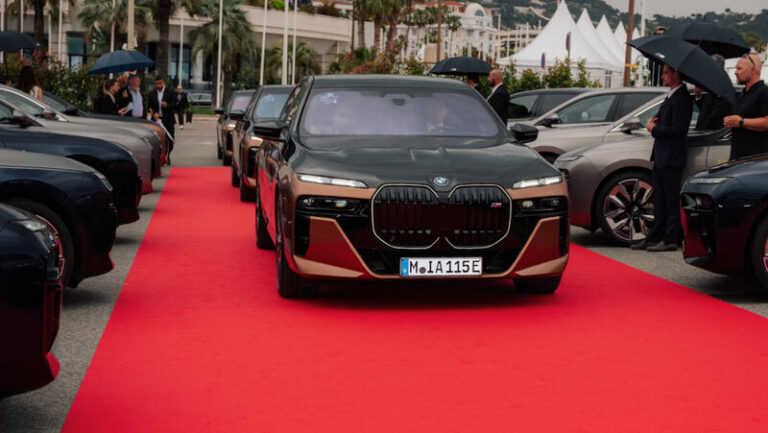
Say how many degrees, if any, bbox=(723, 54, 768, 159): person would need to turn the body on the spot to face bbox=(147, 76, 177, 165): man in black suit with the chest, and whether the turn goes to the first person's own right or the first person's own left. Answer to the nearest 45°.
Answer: approximately 45° to the first person's own right

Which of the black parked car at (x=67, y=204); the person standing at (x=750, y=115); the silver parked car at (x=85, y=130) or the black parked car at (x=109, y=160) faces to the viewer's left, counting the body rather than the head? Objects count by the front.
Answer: the person standing

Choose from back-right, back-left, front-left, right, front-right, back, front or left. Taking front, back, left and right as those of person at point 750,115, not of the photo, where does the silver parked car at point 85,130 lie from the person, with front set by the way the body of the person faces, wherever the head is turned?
front

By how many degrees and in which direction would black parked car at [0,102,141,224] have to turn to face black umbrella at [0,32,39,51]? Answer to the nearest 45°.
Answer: approximately 90° to its left

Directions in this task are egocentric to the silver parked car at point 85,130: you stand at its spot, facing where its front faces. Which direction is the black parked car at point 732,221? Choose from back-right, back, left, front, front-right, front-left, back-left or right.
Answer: front-right

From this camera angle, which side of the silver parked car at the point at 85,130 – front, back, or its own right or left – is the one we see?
right

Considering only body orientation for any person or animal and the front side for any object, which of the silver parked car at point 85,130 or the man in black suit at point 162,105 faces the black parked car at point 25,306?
the man in black suit

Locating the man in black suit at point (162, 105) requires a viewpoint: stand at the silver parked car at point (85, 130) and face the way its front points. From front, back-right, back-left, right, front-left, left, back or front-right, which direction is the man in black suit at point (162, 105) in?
left

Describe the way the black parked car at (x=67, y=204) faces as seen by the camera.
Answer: facing to the right of the viewer

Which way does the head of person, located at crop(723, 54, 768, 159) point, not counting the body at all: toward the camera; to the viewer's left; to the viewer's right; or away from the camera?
to the viewer's left

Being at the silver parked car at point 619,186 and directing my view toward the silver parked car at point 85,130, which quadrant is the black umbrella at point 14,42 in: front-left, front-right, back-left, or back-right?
front-right

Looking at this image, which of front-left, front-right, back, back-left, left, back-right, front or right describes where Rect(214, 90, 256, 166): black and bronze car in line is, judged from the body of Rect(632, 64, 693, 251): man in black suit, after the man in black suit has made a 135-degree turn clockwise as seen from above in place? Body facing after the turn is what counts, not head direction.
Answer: left

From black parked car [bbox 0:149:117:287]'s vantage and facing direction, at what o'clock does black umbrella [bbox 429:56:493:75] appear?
The black umbrella is roughly at 10 o'clock from the black parked car.

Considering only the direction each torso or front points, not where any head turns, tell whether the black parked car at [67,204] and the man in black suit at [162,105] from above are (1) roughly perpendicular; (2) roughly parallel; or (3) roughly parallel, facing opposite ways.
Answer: roughly perpendicular

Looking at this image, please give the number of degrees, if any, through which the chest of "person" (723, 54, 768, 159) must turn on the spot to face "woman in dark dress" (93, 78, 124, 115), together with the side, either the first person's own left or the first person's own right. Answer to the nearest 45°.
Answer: approximately 45° to the first person's own right

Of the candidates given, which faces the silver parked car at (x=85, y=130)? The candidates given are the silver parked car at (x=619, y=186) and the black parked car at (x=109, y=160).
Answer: the silver parked car at (x=619, y=186)

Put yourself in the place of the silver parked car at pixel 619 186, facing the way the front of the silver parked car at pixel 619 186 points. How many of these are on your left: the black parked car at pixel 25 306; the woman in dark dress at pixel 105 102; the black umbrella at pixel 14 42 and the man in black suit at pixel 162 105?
1

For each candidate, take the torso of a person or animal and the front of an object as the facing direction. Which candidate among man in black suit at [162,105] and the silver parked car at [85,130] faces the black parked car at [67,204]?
the man in black suit

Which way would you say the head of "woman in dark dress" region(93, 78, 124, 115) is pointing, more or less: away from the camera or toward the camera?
toward the camera

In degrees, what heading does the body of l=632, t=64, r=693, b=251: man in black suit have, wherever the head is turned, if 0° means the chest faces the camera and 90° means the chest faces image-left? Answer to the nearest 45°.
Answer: approximately 90°

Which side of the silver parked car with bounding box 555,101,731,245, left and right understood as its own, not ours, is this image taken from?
left
